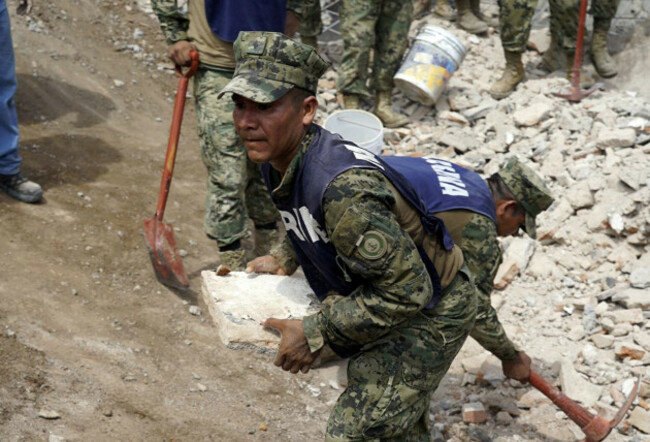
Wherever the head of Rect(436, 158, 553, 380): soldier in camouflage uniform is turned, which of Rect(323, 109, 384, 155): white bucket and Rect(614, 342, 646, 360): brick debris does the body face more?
the brick debris

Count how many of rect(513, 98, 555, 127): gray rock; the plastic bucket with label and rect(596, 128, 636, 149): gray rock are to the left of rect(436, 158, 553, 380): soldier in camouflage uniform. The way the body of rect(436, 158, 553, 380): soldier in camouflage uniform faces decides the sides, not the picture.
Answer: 3

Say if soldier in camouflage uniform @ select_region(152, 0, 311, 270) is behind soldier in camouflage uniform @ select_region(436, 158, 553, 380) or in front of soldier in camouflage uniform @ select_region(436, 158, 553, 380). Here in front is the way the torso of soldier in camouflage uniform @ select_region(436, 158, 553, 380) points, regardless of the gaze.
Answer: behind

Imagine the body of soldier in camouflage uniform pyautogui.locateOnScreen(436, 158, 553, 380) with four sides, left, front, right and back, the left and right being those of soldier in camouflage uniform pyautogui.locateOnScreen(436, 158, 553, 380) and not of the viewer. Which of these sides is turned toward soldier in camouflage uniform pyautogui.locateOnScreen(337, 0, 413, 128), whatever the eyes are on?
left

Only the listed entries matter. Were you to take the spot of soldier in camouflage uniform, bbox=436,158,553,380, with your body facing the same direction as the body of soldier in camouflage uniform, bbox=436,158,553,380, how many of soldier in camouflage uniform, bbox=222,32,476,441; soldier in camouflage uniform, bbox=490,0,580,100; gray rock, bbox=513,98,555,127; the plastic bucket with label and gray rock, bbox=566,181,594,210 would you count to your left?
4

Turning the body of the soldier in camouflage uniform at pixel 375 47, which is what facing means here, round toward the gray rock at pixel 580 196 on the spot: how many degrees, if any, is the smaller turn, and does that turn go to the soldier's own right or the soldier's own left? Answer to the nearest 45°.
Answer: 0° — they already face it

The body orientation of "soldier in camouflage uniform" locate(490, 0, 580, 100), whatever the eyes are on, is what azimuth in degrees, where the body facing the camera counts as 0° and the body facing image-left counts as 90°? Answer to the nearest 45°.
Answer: approximately 45°

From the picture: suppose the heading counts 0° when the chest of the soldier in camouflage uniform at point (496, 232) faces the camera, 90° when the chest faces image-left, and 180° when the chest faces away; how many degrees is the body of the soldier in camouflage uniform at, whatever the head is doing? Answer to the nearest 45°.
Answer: approximately 270°

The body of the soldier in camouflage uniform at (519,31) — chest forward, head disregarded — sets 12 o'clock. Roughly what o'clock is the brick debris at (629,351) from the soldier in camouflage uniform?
The brick debris is roughly at 10 o'clock from the soldier in camouflage uniform.

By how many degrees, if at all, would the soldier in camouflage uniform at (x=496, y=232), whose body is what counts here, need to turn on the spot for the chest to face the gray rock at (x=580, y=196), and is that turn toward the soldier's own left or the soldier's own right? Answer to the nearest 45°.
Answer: approximately 90° to the soldier's own left

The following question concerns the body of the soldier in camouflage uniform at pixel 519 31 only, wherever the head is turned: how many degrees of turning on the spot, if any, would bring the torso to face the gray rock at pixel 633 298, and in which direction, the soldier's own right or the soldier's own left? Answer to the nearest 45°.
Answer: approximately 45° to the soldier's own left

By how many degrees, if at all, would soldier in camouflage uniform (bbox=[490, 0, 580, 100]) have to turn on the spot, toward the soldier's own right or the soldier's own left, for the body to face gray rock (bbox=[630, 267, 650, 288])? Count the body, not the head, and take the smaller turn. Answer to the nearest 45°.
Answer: approximately 45° to the soldier's own left

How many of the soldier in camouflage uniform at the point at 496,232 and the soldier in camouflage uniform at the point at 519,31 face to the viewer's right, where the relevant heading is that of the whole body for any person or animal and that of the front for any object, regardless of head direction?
1

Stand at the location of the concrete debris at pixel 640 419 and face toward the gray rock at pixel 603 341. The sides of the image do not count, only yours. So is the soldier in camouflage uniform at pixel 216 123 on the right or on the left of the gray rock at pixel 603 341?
left

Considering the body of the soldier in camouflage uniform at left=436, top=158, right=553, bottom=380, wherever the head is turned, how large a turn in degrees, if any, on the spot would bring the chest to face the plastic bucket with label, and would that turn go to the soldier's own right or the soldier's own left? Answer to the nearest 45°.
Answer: approximately 90° to the soldier's own left

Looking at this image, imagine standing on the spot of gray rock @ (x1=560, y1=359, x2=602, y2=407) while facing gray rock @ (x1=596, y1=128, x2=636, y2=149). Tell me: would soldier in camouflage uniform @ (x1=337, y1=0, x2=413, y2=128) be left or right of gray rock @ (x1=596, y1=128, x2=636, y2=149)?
left
